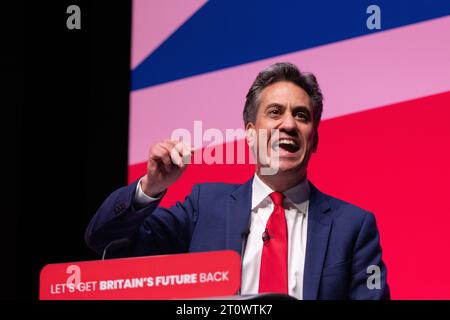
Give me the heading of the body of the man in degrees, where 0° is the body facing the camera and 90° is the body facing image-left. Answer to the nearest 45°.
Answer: approximately 0°
